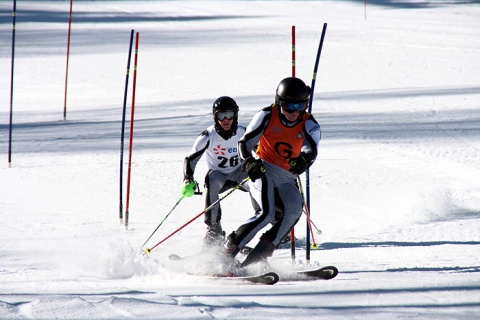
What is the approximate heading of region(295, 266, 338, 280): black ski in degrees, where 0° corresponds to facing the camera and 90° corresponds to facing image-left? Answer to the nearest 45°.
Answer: approximately 270°

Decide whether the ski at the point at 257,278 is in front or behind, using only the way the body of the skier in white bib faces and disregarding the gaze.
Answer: in front

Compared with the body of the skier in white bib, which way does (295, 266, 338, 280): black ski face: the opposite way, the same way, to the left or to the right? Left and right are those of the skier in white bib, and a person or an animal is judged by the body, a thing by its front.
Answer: to the left

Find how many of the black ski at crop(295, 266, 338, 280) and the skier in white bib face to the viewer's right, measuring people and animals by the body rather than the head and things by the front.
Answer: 1

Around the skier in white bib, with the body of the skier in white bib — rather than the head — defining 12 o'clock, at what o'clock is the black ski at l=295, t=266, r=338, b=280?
The black ski is roughly at 11 o'clock from the skier in white bib.

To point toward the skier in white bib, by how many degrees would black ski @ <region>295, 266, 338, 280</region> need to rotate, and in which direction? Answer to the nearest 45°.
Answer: approximately 135° to its left
